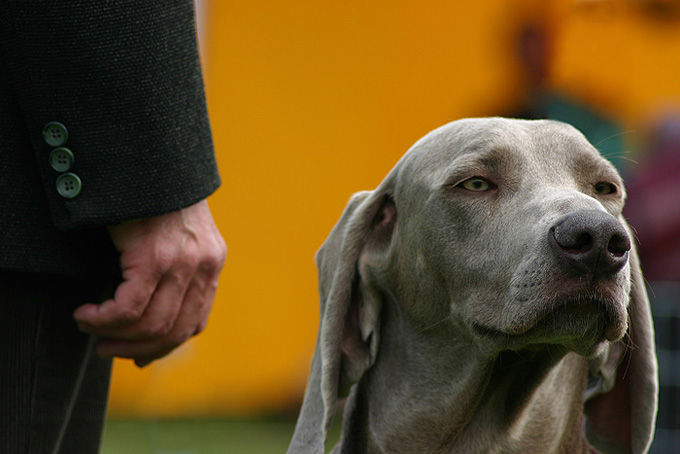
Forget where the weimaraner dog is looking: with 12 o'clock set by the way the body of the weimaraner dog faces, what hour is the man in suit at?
The man in suit is roughly at 4 o'clock from the weimaraner dog.

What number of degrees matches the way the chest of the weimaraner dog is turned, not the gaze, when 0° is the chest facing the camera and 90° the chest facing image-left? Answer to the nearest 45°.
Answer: approximately 315°
